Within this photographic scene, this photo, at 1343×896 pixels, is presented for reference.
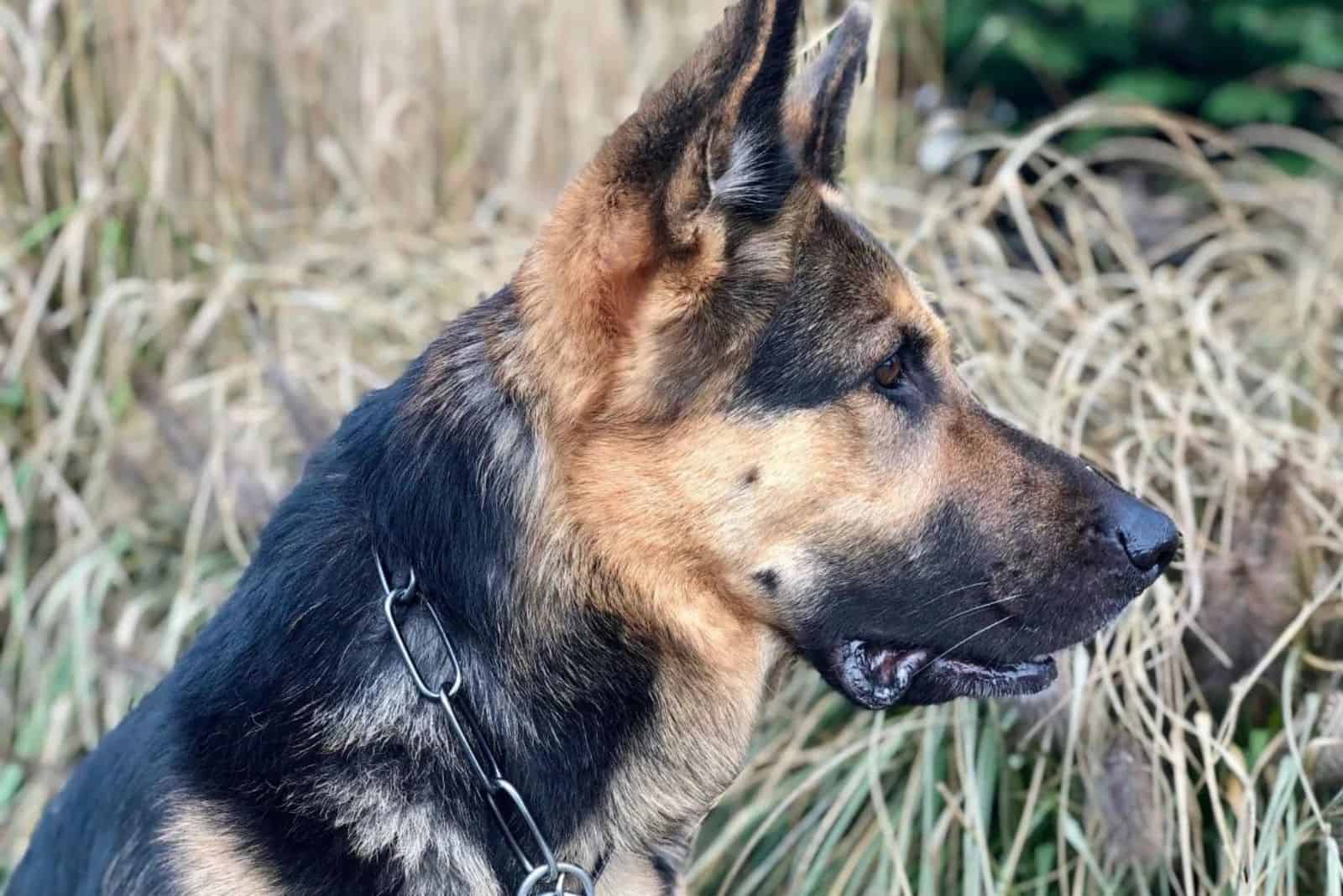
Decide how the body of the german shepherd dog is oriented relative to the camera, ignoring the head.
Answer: to the viewer's right
